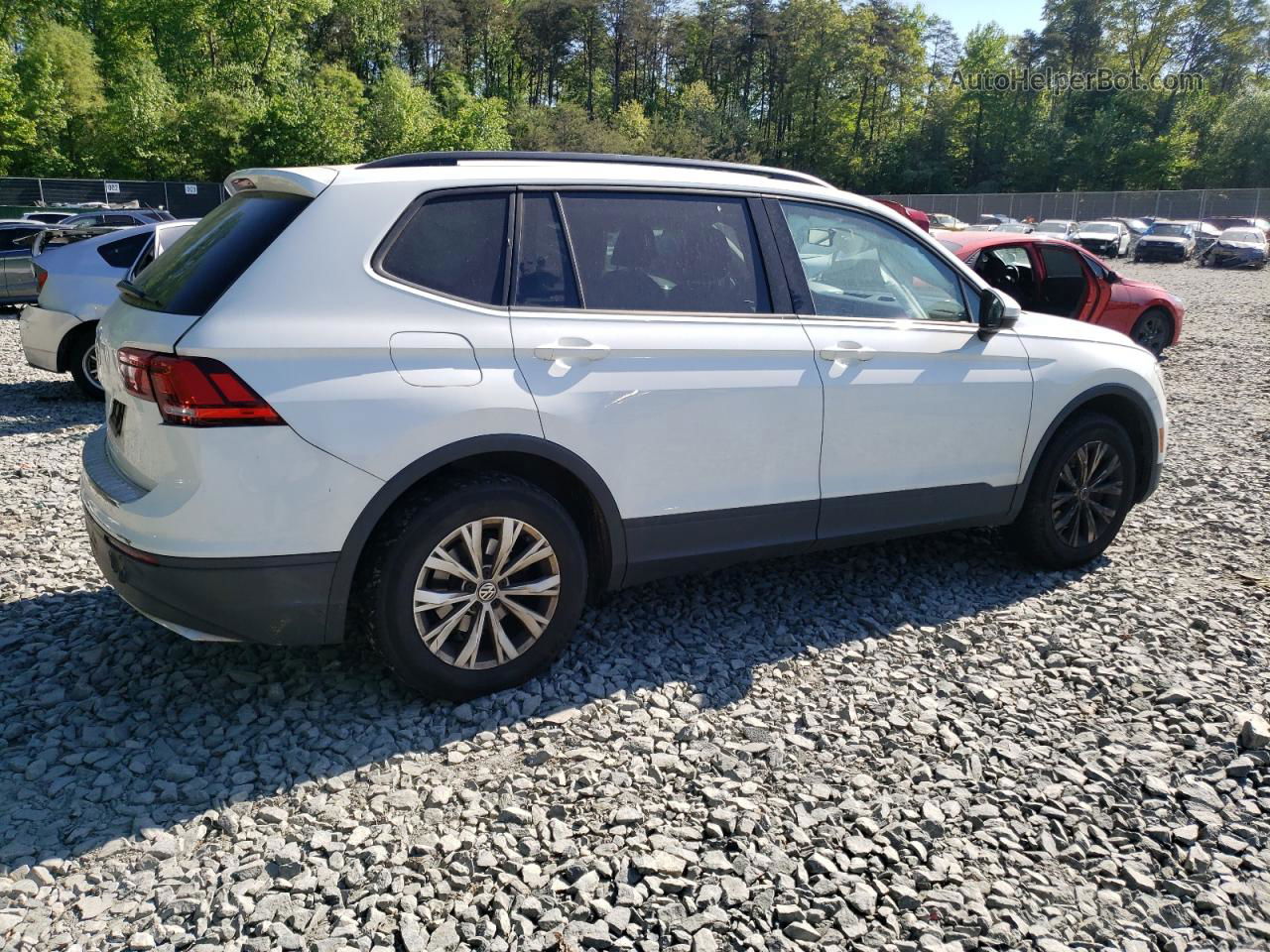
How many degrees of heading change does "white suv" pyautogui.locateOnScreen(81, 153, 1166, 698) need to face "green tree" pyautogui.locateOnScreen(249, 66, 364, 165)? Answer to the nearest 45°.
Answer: approximately 45° to its left

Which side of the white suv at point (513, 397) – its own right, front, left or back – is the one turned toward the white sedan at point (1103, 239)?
front

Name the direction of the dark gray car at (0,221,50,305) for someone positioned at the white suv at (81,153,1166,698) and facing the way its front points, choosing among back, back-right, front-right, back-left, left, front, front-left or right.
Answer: left

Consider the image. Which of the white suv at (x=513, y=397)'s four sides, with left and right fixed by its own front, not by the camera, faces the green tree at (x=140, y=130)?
left

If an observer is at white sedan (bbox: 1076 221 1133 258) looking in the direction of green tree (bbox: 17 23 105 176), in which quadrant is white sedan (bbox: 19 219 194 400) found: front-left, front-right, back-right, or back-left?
front-left

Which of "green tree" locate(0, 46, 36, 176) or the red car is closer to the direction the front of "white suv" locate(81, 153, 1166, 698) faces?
the red car

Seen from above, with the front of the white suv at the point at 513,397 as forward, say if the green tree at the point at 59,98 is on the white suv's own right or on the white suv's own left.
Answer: on the white suv's own left

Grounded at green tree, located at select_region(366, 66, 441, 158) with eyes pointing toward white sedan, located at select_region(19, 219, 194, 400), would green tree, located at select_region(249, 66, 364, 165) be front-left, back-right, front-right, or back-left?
front-right

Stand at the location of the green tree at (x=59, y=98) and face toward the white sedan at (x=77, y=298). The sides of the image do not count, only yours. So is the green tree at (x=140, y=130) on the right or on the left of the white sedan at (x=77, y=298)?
left

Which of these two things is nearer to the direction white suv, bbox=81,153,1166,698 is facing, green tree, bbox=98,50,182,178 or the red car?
the red car

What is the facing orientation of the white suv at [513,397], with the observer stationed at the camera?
facing away from the viewer and to the right of the viewer

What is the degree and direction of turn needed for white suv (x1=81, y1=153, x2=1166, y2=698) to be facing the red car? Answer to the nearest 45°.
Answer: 0° — it already faces it
